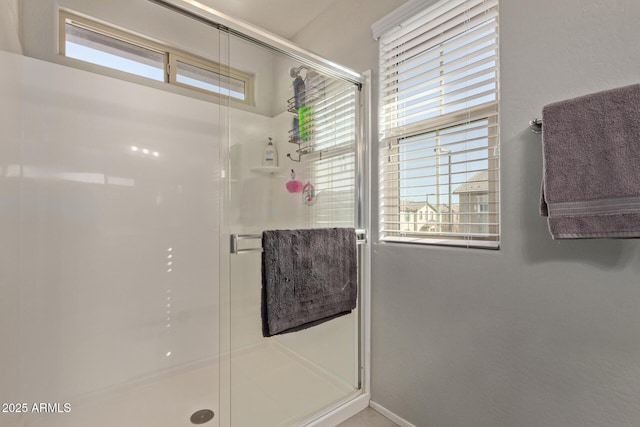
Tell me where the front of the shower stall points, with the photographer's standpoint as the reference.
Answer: facing the viewer and to the right of the viewer

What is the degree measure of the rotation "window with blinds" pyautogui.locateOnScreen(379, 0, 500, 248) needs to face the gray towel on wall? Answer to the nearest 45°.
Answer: approximately 90° to its left

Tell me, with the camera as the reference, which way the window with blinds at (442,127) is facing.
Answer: facing the viewer and to the left of the viewer

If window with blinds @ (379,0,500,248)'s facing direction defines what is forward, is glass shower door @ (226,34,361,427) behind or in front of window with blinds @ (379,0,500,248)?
in front
